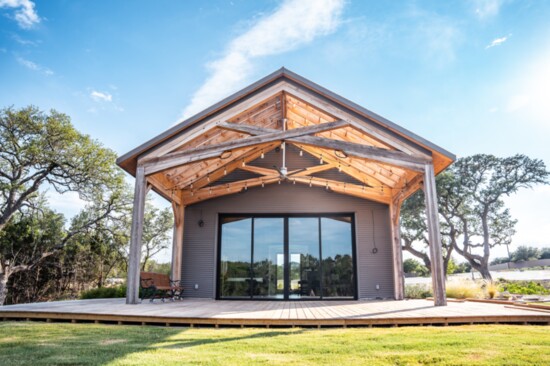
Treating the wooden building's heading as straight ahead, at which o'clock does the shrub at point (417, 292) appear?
The shrub is roughly at 8 o'clock from the wooden building.

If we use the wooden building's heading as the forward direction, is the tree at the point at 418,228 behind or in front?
behind

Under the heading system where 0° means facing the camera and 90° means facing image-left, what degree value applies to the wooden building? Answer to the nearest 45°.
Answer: approximately 0°

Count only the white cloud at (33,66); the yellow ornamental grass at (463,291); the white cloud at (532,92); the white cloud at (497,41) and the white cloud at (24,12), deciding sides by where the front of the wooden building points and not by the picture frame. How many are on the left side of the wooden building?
3

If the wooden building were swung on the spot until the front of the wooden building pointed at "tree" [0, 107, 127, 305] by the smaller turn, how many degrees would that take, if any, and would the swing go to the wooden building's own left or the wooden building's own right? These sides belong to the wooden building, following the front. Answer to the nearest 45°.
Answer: approximately 135° to the wooden building's own right

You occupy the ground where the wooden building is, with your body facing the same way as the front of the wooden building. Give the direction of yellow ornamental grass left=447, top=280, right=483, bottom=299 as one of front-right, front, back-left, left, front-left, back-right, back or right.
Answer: left

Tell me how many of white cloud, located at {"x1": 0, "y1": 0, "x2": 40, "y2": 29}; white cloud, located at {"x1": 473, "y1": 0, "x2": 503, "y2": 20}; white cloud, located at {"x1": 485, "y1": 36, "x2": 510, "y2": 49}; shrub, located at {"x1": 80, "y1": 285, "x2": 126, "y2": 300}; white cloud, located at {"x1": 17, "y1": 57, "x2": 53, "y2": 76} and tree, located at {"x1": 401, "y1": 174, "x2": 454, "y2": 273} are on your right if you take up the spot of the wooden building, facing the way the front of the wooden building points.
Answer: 3

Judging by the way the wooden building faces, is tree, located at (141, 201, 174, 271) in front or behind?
behind
